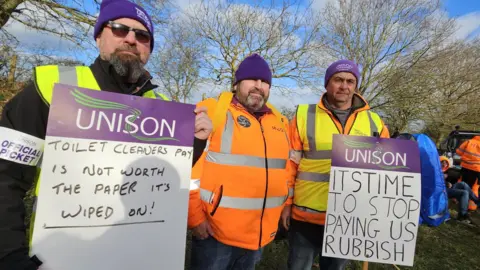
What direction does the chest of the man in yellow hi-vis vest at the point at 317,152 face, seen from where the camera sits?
toward the camera

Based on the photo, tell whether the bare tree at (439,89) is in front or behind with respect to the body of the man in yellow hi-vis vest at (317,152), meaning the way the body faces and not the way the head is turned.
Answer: behind

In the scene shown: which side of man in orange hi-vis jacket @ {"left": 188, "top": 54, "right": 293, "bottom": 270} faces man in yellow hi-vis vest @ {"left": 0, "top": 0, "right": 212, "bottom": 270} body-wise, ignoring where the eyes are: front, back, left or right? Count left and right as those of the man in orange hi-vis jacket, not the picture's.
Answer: right

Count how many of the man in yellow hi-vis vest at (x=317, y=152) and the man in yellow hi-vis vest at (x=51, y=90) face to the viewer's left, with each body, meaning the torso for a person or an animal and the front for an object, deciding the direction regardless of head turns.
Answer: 0

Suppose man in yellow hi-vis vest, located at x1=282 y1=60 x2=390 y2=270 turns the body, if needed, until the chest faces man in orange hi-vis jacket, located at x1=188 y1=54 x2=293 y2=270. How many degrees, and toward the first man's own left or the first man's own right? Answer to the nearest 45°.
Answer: approximately 45° to the first man's own right

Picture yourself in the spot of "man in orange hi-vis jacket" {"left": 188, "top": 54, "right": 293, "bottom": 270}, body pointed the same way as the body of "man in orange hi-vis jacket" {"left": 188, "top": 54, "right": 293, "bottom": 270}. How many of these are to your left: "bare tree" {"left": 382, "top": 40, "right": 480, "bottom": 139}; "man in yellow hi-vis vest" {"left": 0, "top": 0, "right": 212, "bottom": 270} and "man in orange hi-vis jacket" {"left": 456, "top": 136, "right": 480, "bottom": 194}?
2

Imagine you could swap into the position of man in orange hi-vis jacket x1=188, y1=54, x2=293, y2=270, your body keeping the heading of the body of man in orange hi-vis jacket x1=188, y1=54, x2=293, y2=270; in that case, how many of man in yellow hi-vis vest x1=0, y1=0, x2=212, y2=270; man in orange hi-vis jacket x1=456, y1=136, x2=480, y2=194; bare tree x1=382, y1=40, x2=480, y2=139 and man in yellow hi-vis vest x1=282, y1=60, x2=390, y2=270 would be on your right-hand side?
1

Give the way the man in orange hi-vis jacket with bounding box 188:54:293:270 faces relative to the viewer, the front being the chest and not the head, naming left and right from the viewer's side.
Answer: facing the viewer and to the right of the viewer
